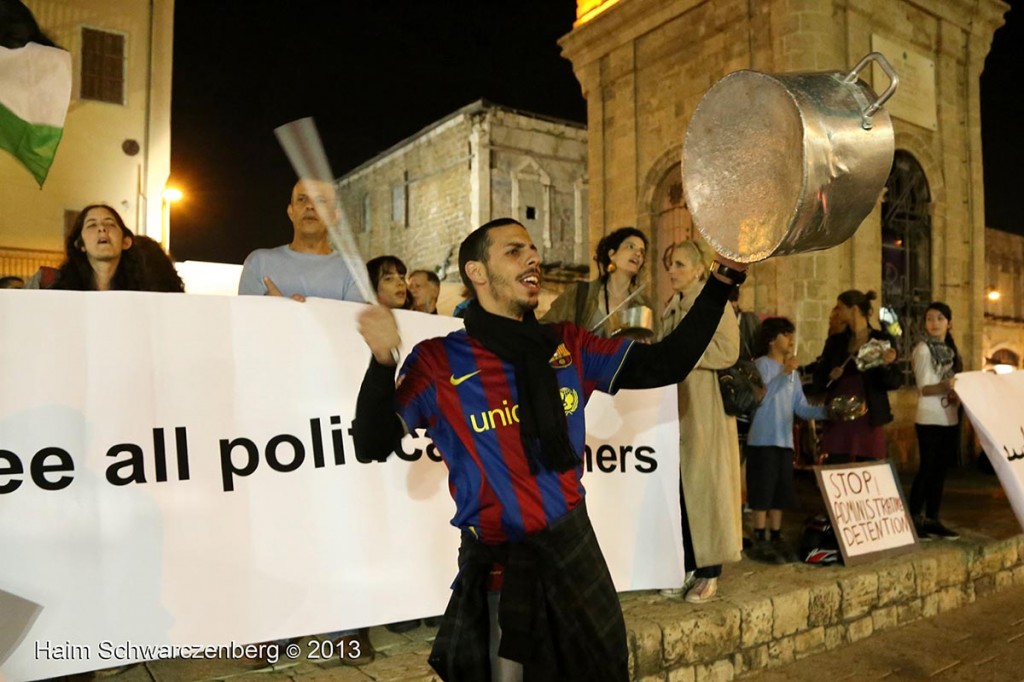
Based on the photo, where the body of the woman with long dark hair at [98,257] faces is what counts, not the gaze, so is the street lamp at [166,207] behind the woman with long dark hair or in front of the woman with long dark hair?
behind

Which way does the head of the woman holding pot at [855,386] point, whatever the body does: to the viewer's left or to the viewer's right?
to the viewer's left

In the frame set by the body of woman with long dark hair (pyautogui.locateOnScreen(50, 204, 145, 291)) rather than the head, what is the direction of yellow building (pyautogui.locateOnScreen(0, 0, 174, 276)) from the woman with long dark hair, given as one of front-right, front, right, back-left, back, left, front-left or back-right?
back

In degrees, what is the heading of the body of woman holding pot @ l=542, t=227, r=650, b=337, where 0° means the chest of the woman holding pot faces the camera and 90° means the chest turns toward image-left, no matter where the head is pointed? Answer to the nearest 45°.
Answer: approximately 315°

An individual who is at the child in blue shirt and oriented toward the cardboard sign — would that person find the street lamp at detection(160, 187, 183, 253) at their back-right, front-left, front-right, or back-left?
back-left

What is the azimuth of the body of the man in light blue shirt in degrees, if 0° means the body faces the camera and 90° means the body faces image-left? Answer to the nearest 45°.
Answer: approximately 0°

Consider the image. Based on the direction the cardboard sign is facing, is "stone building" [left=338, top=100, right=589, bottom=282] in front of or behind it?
behind

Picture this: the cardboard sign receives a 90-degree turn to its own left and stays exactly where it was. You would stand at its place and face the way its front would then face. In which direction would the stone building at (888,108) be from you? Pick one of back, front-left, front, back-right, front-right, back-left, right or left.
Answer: left
